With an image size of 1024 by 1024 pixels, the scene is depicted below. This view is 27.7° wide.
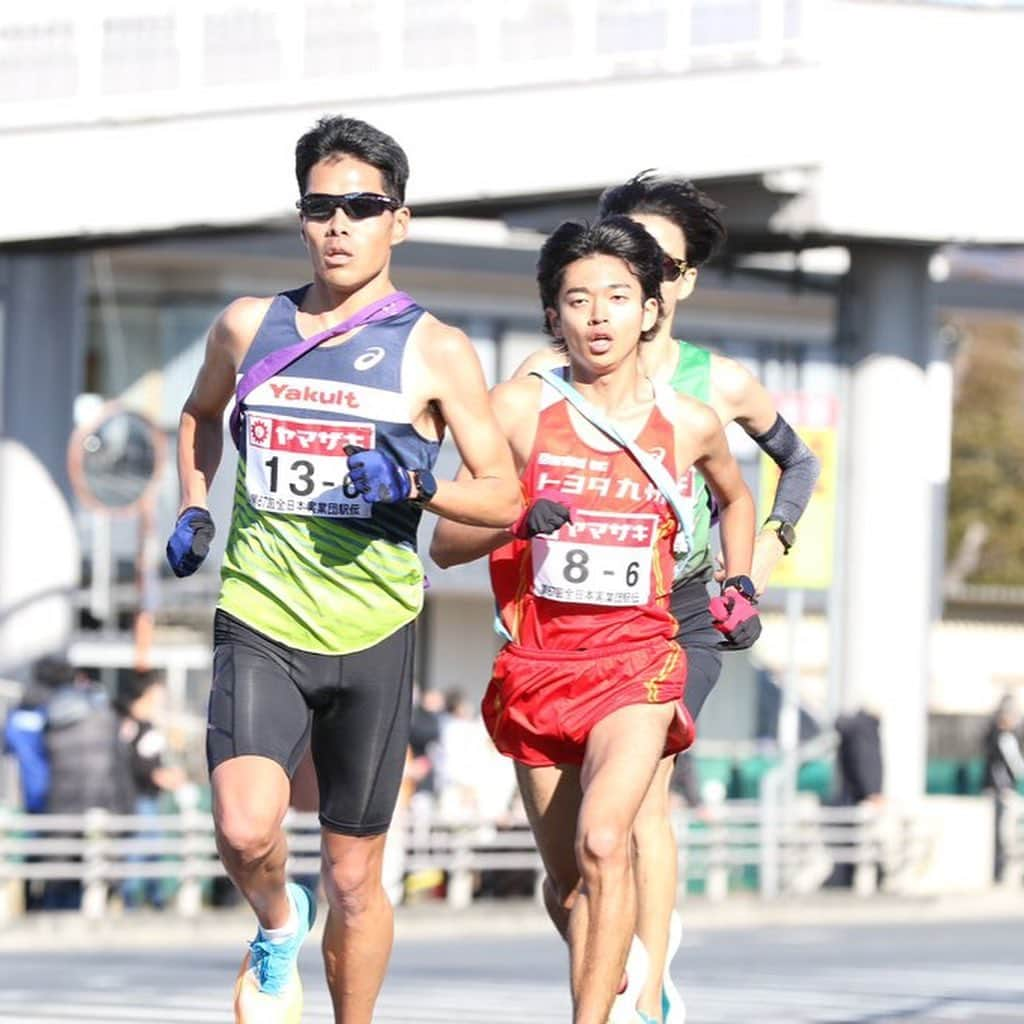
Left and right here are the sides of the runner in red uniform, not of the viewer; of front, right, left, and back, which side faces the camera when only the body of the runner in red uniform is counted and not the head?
front

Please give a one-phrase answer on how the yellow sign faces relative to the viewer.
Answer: facing the viewer

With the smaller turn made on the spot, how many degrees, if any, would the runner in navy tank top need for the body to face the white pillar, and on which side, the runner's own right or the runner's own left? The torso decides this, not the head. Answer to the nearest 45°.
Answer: approximately 180°

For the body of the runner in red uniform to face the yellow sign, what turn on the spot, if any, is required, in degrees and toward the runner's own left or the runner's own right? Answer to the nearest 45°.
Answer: approximately 180°

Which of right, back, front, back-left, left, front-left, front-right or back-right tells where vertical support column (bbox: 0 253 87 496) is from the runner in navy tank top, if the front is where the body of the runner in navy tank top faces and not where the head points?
back

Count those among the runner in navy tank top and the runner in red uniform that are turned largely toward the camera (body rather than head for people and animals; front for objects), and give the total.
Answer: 2

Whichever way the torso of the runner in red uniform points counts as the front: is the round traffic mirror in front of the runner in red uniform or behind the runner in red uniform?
behind

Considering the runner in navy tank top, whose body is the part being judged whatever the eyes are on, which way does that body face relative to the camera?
toward the camera

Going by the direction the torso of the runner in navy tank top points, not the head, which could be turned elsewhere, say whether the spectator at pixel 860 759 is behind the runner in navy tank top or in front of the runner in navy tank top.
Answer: behind

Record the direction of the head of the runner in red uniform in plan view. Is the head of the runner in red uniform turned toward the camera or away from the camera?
toward the camera

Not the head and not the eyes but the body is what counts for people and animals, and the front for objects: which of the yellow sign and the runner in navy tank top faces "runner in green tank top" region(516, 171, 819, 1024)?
the yellow sign
